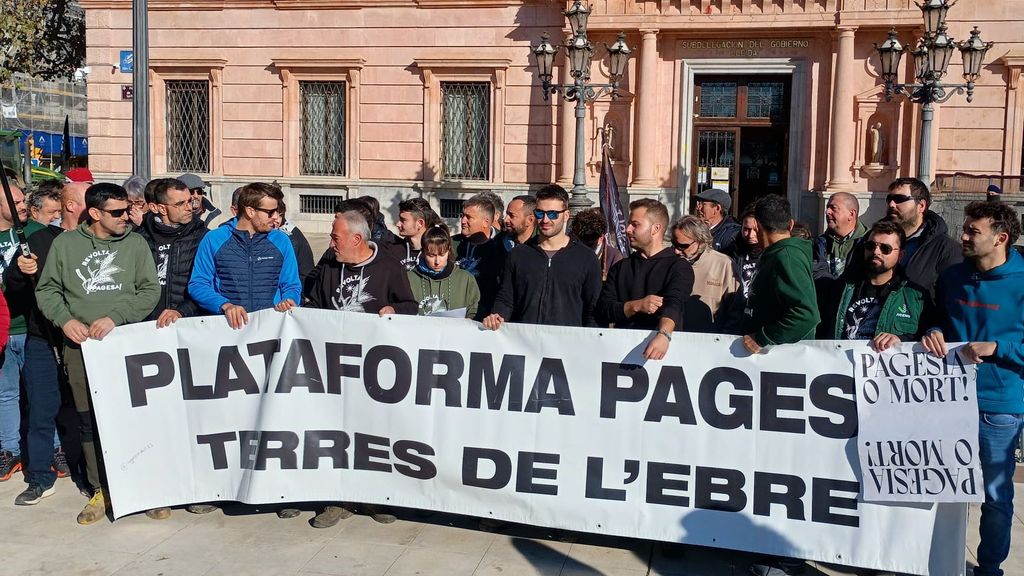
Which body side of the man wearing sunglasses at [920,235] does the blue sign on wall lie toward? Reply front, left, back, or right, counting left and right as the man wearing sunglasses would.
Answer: right

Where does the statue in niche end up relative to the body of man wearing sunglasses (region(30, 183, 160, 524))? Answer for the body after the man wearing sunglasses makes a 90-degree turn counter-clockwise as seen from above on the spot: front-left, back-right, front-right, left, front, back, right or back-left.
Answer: front-left

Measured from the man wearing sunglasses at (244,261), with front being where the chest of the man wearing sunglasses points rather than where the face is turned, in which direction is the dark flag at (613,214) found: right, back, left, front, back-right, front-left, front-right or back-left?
back-left

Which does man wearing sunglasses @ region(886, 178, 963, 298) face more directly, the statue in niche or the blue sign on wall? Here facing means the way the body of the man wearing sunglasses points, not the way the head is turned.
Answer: the blue sign on wall

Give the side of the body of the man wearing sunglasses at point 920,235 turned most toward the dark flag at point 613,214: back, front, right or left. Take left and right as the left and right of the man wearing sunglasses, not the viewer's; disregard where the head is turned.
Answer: right

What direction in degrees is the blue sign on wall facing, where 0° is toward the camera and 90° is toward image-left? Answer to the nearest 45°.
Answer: approximately 0°

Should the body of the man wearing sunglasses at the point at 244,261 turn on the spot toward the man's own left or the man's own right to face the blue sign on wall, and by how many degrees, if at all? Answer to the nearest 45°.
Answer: approximately 180°

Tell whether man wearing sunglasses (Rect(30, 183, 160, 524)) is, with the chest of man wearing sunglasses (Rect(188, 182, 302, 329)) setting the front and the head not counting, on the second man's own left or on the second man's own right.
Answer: on the second man's own right

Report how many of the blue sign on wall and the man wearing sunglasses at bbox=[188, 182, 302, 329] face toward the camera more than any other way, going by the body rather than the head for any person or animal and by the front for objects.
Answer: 2

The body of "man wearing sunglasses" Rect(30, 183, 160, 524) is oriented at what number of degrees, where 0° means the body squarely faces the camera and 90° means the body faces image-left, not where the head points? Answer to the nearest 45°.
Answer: approximately 0°

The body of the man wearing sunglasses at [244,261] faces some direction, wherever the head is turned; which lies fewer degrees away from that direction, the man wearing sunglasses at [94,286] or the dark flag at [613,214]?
the man wearing sunglasses

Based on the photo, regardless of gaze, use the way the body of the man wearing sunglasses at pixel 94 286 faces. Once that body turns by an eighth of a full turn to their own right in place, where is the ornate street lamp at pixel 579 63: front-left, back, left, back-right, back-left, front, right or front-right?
back
